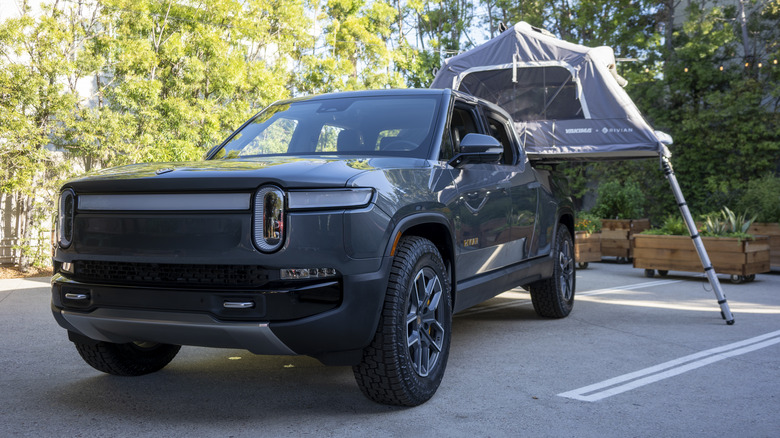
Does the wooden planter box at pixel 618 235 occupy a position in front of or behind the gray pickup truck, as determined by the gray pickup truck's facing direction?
behind

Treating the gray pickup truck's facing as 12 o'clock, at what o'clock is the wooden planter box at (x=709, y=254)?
The wooden planter box is roughly at 6 o'clock from the gray pickup truck.

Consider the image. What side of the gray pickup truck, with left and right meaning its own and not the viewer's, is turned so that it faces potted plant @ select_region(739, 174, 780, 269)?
back

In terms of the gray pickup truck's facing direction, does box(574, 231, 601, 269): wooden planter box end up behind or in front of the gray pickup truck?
behind

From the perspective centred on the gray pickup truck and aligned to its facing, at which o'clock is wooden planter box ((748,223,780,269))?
The wooden planter box is roughly at 6 o'clock from the gray pickup truck.

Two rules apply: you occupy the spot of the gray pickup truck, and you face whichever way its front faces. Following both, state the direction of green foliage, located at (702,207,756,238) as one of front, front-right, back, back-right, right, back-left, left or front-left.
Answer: back

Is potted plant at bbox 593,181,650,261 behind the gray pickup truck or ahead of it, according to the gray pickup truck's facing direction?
behind

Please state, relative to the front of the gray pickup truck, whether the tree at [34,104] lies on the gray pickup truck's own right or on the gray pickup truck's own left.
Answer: on the gray pickup truck's own right

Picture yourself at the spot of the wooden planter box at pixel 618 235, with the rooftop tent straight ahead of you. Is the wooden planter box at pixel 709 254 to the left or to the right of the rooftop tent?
left

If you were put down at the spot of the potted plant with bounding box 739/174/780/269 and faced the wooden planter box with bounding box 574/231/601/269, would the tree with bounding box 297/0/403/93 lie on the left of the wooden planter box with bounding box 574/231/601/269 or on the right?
right

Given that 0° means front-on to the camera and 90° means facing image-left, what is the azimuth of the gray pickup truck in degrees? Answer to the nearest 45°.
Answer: approximately 45°
